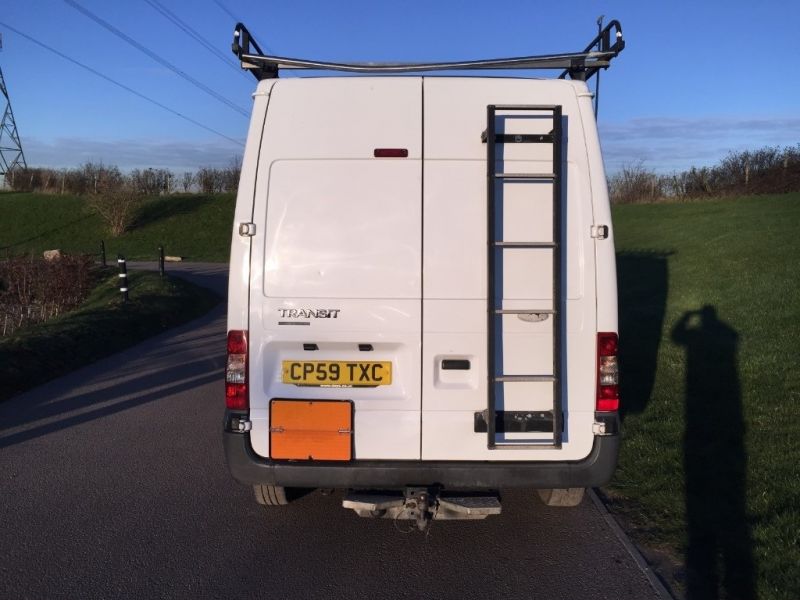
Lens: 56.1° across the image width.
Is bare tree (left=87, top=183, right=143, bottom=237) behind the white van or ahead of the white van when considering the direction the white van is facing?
ahead

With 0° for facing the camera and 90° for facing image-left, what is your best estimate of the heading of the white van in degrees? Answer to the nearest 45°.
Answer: approximately 180°
